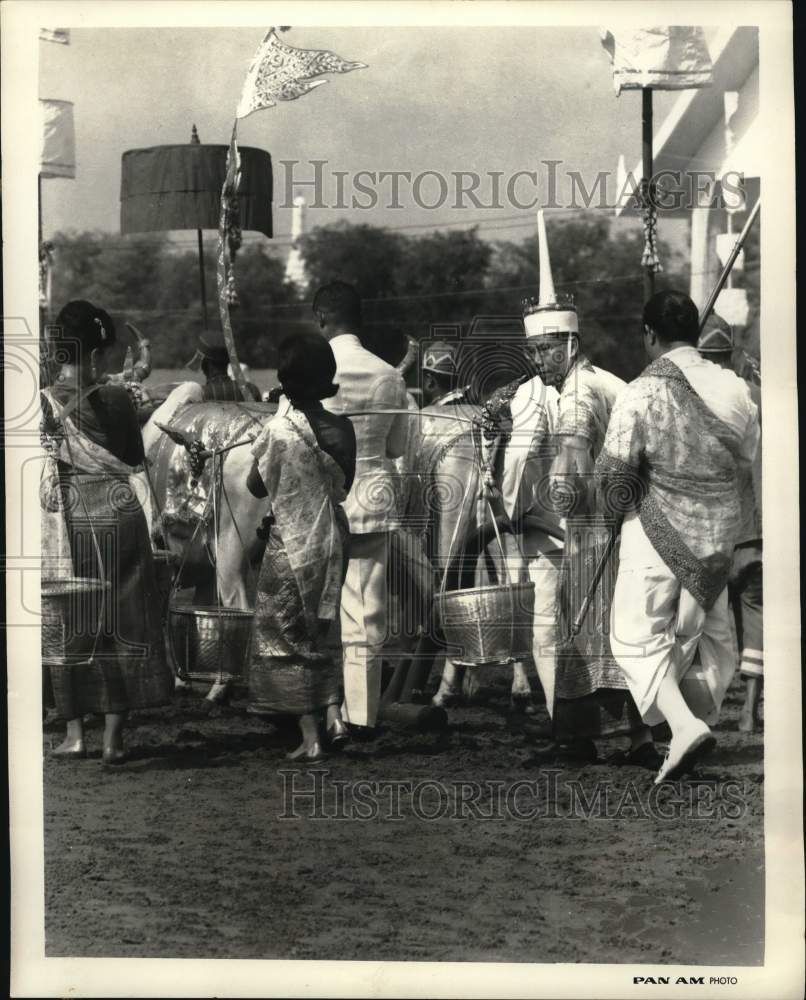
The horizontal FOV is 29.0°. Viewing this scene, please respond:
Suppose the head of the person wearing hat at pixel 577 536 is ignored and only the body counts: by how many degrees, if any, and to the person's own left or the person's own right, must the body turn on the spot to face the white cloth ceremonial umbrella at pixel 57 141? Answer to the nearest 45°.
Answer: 0° — they already face it

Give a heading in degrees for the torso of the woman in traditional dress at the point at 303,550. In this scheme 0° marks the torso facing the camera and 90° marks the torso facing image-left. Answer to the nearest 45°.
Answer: approximately 135°

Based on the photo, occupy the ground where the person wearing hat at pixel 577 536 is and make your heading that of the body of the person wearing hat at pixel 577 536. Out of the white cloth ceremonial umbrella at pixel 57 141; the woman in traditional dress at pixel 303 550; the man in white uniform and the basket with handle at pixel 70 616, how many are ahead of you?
4

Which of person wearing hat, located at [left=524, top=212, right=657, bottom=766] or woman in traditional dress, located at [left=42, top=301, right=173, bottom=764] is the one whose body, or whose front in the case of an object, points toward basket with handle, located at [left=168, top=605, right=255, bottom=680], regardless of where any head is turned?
the person wearing hat

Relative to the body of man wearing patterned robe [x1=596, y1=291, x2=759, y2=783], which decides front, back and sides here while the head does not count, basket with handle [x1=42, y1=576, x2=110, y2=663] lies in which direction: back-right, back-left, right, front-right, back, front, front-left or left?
front-left

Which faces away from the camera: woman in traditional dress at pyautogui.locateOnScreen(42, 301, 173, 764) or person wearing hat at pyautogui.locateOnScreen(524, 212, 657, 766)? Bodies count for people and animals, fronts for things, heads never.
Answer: the woman in traditional dress

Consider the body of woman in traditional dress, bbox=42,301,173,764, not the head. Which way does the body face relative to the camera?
away from the camera

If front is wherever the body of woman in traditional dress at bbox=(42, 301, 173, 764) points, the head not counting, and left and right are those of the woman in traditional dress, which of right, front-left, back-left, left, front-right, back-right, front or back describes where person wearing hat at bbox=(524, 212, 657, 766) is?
right

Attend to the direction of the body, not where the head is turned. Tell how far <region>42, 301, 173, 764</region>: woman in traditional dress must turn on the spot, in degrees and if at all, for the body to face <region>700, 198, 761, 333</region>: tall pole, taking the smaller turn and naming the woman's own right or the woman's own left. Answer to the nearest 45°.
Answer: approximately 90° to the woman's own right

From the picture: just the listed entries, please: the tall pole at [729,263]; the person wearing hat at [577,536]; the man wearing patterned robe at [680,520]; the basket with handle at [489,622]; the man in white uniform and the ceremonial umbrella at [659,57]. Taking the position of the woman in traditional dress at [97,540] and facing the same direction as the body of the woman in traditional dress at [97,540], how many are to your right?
6
